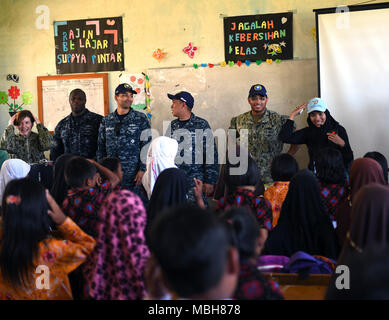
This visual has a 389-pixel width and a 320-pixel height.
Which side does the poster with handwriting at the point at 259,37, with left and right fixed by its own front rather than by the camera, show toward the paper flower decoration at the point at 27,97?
right

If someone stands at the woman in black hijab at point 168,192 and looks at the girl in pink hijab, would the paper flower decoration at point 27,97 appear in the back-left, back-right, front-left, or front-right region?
back-right

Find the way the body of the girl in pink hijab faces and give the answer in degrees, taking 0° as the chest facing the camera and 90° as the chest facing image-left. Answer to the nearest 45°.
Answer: approximately 180°

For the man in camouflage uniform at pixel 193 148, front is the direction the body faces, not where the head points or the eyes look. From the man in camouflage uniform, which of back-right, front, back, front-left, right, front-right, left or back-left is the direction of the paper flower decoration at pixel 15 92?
right

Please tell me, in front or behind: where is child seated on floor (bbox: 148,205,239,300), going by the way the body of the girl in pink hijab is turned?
behind

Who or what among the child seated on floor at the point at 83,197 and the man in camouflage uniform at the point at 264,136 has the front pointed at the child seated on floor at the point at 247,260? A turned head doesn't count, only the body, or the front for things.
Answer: the man in camouflage uniform

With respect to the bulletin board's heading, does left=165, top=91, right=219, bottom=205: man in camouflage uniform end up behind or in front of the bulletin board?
in front

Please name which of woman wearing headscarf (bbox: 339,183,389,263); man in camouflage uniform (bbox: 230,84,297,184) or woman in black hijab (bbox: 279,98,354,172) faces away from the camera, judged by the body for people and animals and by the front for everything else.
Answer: the woman wearing headscarf

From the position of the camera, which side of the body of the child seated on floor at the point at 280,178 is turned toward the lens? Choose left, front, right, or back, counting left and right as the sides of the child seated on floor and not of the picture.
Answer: back

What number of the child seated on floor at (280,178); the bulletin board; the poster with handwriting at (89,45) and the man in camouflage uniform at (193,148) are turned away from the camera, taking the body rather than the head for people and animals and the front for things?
1

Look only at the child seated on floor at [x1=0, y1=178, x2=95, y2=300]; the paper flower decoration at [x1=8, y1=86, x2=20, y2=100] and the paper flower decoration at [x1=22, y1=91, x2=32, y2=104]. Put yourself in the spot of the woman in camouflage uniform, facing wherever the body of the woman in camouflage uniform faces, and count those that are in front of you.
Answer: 1

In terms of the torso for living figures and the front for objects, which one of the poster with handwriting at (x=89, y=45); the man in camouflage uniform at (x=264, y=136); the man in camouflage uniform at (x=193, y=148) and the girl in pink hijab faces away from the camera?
the girl in pink hijab

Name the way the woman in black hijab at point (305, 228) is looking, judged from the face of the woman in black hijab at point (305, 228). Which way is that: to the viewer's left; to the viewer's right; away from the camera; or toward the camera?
away from the camera
